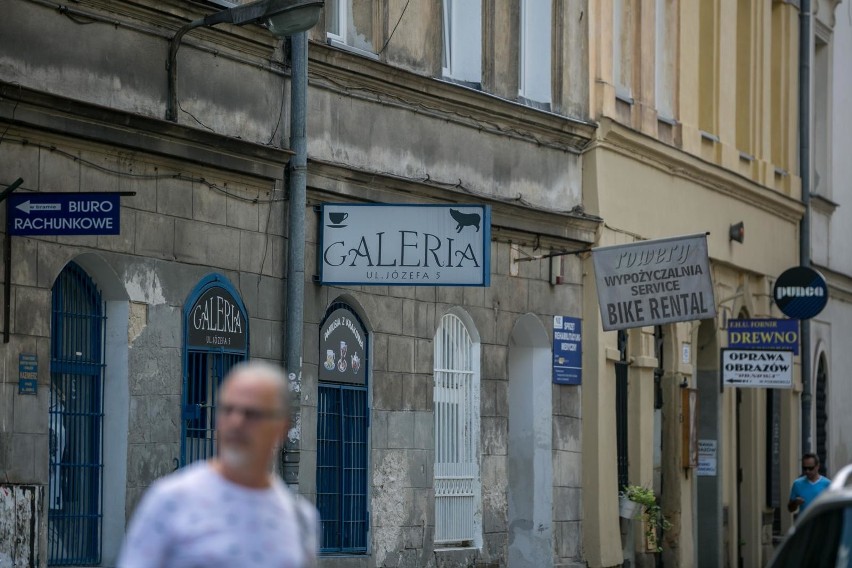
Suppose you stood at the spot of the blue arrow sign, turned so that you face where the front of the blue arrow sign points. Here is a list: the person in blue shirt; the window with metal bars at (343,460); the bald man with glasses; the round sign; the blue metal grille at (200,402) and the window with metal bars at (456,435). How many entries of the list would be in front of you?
1

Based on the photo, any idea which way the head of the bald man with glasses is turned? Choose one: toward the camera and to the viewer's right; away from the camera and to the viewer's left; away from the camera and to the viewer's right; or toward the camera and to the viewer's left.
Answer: toward the camera and to the viewer's left

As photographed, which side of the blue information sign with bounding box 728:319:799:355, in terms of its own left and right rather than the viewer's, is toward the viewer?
front

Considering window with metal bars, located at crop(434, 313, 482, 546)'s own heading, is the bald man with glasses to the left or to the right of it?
on its right

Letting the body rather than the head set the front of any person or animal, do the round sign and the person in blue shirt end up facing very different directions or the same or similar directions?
same or similar directions

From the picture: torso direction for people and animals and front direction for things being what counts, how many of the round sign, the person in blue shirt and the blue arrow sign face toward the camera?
3

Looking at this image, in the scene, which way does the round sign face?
toward the camera

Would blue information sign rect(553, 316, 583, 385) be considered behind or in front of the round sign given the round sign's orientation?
in front

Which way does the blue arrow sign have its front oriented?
toward the camera
